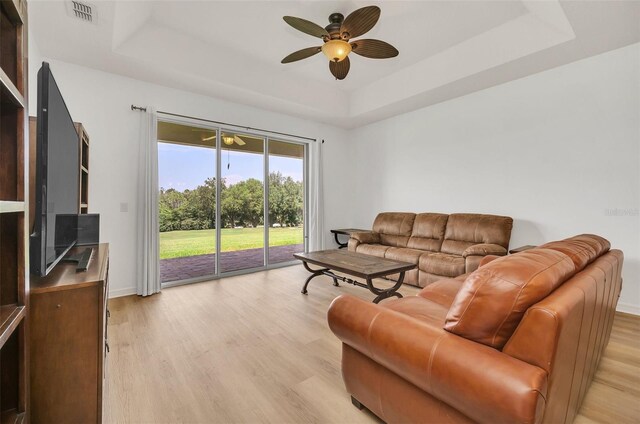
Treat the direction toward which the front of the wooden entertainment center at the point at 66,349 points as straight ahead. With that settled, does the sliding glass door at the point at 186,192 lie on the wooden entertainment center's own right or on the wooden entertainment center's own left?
on the wooden entertainment center's own left

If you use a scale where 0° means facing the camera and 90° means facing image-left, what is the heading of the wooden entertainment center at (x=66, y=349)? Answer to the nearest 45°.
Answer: approximately 270°

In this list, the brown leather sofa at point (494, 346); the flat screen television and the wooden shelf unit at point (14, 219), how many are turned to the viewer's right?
2

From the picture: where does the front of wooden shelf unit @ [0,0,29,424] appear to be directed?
to the viewer's right

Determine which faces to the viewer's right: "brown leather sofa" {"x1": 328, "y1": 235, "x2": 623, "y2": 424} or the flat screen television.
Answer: the flat screen television

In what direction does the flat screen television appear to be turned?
to the viewer's right

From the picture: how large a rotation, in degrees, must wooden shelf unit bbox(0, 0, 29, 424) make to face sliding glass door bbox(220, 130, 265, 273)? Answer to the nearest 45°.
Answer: approximately 45° to its left
